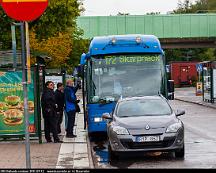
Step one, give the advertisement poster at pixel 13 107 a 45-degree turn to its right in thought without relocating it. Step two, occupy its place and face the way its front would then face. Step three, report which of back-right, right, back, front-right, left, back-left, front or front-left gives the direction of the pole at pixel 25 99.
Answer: front-left

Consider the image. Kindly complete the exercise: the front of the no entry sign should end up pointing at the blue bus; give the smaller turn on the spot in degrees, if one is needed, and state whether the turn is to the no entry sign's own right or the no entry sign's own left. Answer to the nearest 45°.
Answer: approximately 180°

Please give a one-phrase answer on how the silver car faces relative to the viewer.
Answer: facing the viewer

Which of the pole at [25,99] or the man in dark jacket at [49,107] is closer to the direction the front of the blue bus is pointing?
the pole

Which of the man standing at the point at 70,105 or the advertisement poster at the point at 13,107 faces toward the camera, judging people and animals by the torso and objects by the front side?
the advertisement poster

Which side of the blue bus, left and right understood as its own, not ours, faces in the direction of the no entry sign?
front

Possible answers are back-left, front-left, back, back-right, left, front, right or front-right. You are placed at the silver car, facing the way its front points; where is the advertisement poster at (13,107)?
back-right

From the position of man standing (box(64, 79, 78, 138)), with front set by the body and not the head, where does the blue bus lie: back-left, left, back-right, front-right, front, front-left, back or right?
front

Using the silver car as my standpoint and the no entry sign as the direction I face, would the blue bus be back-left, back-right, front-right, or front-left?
back-right

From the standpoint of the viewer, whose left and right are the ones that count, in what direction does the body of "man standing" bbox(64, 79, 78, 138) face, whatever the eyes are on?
facing to the right of the viewer

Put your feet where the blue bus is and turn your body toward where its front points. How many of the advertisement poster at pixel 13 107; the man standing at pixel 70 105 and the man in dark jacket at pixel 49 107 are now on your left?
0

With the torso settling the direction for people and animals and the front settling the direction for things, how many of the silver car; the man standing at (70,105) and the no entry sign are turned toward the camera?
2

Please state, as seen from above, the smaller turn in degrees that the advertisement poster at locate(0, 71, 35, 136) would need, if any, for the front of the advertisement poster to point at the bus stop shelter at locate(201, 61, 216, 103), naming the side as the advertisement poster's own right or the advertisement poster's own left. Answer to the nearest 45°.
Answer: approximately 135° to the advertisement poster's own left

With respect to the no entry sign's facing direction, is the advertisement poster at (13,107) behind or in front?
behind

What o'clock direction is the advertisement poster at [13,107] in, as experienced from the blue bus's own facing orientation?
The advertisement poster is roughly at 2 o'clock from the blue bus.
